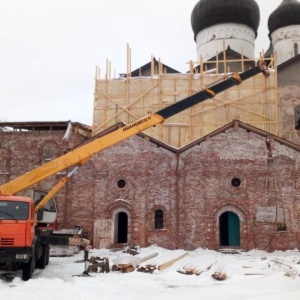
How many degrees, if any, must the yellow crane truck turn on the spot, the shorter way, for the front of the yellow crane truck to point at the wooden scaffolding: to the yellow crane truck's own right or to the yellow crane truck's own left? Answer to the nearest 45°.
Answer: approximately 135° to the yellow crane truck's own left

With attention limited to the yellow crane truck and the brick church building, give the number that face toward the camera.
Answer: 2

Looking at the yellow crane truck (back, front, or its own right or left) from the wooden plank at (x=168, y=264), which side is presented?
left

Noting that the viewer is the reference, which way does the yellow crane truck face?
facing the viewer

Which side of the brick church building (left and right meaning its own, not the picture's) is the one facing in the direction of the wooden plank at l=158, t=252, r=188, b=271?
front

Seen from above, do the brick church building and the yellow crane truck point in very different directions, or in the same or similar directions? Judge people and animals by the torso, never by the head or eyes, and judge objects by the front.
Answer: same or similar directions
